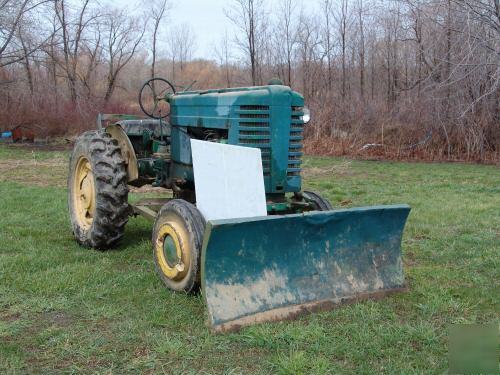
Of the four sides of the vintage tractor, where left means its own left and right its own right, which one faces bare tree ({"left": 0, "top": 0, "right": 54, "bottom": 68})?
back

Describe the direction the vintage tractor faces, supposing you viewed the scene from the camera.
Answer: facing the viewer and to the right of the viewer
